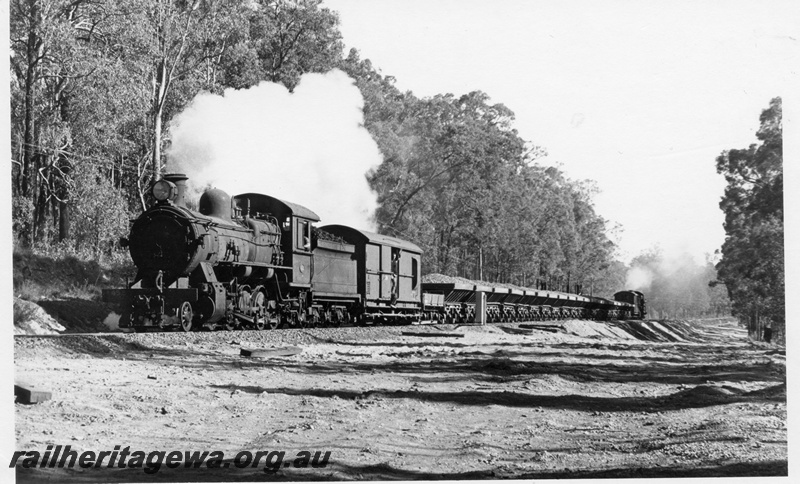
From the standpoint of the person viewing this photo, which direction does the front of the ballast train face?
facing the viewer and to the left of the viewer
